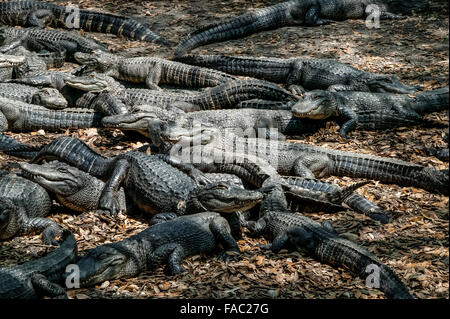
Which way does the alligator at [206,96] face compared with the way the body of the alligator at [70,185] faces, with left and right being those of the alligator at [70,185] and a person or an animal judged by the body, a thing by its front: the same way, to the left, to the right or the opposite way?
the same way

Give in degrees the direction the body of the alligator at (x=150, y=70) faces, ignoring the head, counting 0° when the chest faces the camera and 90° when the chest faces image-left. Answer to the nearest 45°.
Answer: approximately 90°

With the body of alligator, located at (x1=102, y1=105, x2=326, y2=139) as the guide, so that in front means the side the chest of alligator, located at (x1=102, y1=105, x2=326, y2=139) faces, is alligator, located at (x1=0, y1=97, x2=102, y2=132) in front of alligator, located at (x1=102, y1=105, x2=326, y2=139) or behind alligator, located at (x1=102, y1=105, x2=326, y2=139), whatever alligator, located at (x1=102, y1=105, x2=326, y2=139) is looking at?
in front

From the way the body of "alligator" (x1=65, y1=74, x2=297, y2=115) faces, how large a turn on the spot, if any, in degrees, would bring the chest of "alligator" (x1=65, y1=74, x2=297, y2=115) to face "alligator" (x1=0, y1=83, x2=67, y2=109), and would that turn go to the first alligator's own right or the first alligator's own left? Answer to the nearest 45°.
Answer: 0° — it already faces it

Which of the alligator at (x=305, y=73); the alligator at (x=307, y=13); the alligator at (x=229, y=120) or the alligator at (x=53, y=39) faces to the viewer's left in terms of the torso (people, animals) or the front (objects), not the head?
the alligator at (x=229, y=120)

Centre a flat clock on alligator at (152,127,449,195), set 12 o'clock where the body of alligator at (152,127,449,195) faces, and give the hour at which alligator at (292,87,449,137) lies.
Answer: alligator at (292,87,449,137) is roughly at 4 o'clock from alligator at (152,127,449,195).

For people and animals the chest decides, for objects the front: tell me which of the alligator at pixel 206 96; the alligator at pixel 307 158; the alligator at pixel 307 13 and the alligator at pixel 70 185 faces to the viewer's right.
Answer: the alligator at pixel 307 13

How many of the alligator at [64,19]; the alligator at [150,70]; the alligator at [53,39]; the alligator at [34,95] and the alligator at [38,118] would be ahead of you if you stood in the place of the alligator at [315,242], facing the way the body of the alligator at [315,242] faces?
5

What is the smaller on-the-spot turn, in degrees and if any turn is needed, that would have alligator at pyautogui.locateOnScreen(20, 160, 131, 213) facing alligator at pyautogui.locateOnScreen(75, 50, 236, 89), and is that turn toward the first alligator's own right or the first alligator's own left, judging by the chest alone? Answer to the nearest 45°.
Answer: approximately 90° to the first alligator's own right

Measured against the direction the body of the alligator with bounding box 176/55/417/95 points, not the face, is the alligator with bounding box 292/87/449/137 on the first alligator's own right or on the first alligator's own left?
on the first alligator's own right

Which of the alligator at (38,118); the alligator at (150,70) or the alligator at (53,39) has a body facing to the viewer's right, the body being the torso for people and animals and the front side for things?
the alligator at (53,39)

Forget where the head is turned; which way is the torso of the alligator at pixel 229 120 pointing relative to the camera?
to the viewer's left

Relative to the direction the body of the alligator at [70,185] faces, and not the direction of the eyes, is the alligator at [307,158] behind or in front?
behind

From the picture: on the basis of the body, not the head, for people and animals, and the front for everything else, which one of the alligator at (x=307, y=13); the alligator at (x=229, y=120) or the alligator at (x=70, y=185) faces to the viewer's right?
the alligator at (x=307, y=13)

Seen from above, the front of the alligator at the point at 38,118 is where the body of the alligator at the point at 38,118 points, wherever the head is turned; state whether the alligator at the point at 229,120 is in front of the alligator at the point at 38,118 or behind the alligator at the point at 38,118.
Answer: behind

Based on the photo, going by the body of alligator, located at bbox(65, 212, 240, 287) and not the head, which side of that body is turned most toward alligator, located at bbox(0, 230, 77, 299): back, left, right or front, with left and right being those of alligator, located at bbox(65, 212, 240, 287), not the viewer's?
front

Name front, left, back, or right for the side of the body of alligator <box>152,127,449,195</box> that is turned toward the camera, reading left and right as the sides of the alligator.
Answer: left

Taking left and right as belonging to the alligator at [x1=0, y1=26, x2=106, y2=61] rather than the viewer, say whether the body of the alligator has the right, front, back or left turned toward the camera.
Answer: right
